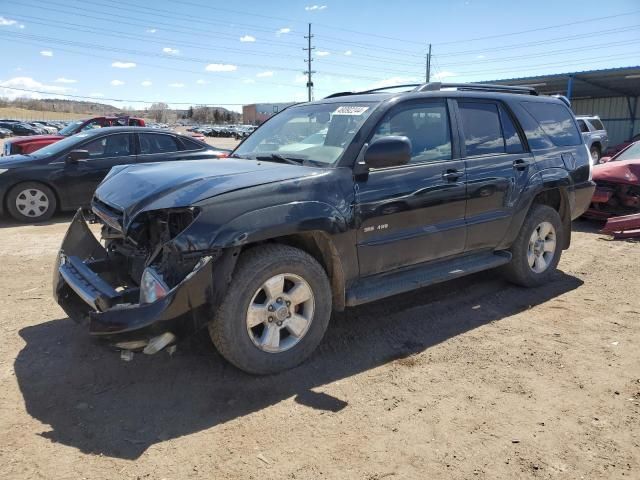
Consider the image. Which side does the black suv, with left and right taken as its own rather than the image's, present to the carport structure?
back

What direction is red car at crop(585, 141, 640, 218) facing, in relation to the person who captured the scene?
facing the viewer and to the left of the viewer

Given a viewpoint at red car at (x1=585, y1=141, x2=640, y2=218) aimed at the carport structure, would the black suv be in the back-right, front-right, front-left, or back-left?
back-left

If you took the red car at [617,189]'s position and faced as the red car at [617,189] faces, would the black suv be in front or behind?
in front

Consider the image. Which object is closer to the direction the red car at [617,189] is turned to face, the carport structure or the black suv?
the black suv

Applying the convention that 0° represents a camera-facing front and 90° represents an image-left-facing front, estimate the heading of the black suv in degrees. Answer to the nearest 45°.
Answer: approximately 45°

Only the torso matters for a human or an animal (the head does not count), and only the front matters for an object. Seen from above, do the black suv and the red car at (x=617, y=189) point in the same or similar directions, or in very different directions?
same or similar directions

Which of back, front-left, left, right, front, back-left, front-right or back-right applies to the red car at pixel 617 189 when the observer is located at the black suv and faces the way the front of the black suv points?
back

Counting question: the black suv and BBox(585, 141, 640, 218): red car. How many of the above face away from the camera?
0

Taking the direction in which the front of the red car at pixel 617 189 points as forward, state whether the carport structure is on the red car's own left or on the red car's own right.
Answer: on the red car's own right
